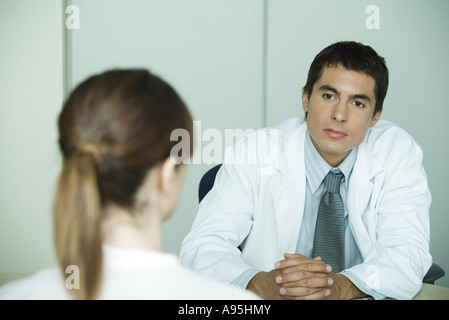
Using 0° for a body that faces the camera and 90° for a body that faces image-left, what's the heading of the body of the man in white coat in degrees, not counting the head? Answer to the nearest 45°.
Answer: approximately 0°

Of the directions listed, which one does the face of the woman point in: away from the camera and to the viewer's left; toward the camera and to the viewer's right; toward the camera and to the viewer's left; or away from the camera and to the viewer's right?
away from the camera and to the viewer's right

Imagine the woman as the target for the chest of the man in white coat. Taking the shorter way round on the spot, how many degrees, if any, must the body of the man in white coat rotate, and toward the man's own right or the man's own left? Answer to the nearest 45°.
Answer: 0° — they already face them
